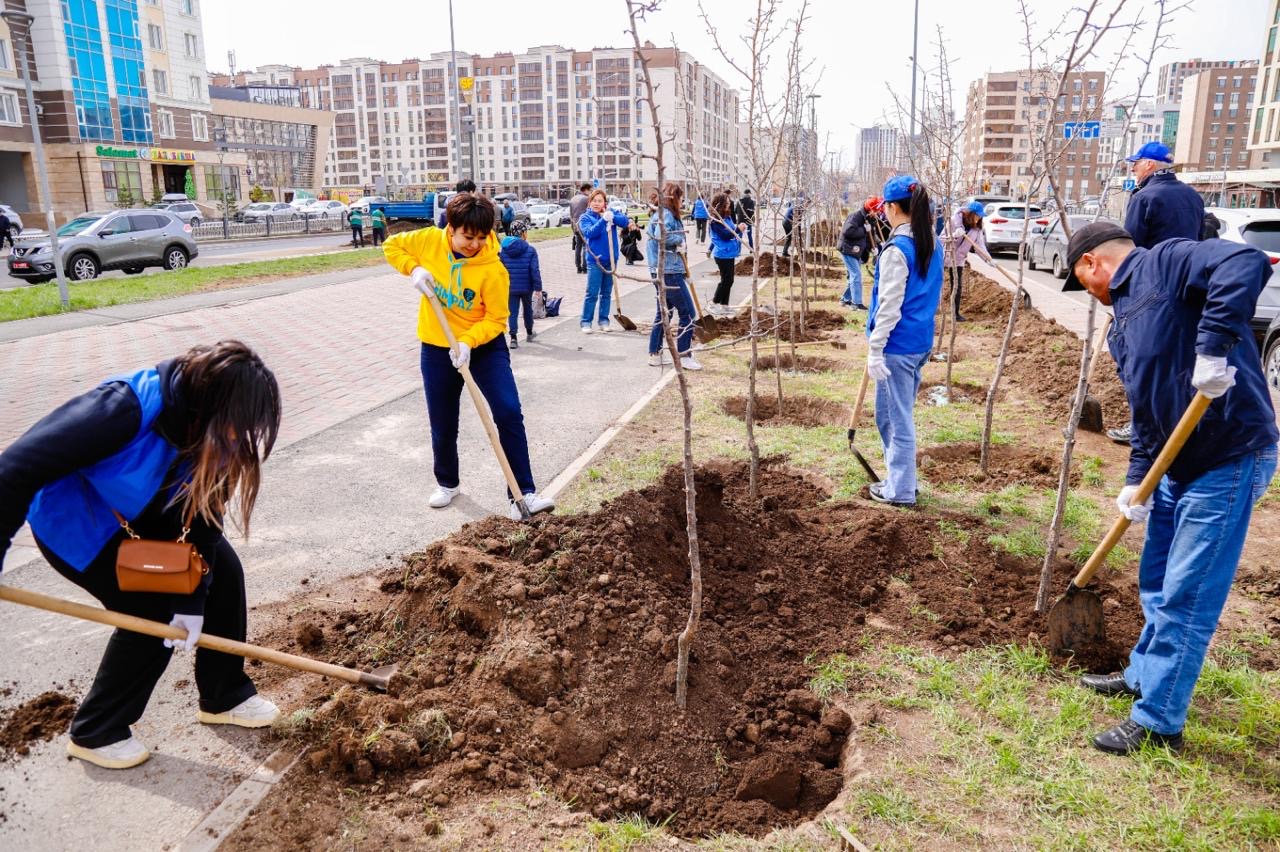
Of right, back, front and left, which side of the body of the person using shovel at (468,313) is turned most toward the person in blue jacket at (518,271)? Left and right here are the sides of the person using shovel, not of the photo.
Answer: back

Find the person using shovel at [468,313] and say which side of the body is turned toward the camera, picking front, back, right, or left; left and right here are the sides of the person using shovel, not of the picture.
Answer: front

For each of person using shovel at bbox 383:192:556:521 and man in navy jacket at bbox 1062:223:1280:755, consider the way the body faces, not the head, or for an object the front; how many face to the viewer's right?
0

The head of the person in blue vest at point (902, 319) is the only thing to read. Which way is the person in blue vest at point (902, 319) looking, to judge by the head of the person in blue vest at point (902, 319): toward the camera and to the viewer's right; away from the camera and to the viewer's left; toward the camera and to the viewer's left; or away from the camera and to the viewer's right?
away from the camera and to the viewer's left

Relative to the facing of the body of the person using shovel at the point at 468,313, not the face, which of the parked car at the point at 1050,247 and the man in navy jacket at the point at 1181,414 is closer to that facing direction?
the man in navy jacket

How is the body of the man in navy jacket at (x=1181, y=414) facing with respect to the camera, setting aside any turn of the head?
to the viewer's left

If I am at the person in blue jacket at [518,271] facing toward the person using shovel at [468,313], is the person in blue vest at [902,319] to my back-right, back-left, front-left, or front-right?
front-left

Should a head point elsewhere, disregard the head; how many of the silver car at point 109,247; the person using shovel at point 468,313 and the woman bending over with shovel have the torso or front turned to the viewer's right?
1

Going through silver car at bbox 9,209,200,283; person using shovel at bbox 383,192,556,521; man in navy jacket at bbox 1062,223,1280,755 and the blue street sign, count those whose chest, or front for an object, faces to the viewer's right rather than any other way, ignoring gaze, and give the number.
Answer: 0

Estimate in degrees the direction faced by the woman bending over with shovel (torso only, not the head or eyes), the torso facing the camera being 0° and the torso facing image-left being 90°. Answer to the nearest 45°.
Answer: approximately 270°

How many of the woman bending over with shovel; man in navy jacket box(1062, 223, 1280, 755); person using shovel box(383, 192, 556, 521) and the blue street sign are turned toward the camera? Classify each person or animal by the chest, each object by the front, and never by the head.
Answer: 2

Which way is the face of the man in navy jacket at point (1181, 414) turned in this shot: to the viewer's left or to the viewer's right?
to the viewer's left

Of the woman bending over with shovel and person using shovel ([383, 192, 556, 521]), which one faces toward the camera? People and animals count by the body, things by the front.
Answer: the person using shovel
